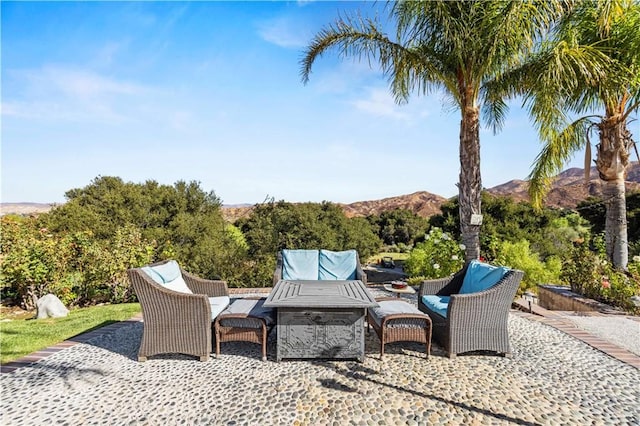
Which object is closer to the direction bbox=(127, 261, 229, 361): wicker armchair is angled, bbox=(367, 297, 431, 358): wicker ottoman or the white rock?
the wicker ottoman

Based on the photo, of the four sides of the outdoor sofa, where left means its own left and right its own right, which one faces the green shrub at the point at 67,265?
right

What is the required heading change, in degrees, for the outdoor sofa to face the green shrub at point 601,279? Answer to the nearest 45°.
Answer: approximately 90° to its left

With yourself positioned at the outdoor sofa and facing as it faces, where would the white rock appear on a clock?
The white rock is roughly at 3 o'clock from the outdoor sofa.

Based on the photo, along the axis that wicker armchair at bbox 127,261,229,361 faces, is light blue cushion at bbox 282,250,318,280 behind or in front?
in front

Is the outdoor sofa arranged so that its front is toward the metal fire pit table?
yes

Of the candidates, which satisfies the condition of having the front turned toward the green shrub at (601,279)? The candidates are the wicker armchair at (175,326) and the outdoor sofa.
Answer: the wicker armchair

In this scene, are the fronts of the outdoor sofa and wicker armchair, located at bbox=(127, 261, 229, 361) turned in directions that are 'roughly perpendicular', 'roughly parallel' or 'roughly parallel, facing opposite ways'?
roughly perpendicular

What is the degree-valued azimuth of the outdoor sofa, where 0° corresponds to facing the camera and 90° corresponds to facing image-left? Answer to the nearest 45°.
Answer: approximately 0°

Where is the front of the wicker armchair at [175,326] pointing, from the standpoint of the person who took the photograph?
facing to the right of the viewer
